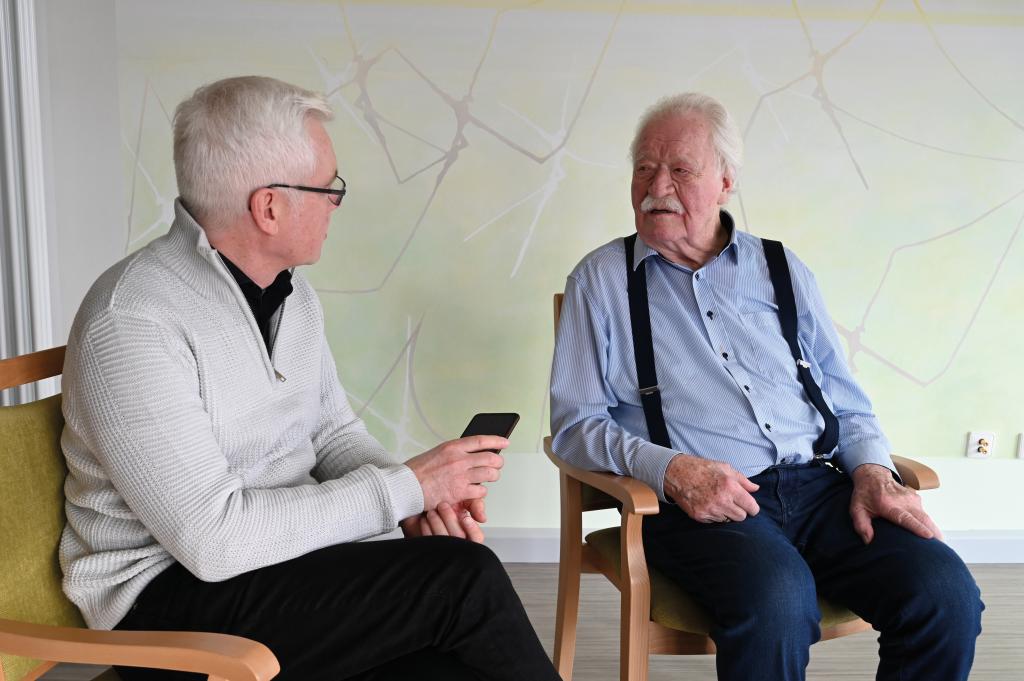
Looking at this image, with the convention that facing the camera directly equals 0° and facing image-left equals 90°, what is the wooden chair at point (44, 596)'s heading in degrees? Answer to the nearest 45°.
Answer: approximately 315°

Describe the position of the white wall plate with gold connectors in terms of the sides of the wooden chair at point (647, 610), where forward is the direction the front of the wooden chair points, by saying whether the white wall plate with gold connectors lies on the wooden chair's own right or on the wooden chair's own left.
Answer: on the wooden chair's own left

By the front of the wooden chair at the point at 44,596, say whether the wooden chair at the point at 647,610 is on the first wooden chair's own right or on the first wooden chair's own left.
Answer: on the first wooden chair's own left

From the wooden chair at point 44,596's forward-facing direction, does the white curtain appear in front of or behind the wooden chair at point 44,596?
behind

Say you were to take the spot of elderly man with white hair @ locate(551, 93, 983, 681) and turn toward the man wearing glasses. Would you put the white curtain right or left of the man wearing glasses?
right

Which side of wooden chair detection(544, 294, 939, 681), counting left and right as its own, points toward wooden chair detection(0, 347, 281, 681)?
right

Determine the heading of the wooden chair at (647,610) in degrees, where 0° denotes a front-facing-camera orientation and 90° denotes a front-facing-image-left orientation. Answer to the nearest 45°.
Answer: approximately 315°

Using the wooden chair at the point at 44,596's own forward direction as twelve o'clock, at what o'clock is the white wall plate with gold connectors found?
The white wall plate with gold connectors is roughly at 10 o'clock from the wooden chair.

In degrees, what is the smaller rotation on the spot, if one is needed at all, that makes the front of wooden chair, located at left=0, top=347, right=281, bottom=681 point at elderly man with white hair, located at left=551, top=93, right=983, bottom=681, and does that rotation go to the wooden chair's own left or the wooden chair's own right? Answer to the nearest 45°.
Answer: approximately 45° to the wooden chair's own left
